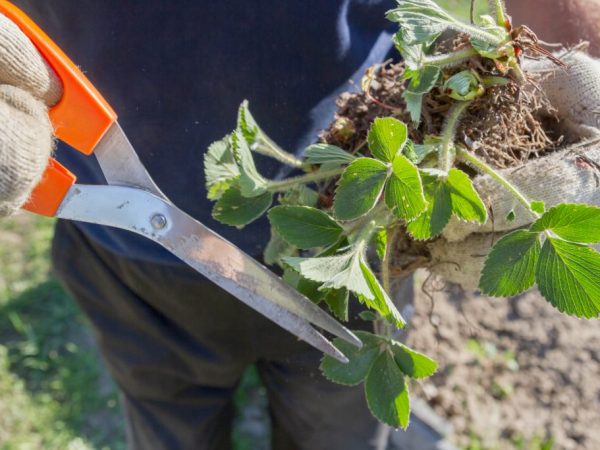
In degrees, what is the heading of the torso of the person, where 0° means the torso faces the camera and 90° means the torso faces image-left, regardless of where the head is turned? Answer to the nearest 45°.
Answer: approximately 0°
